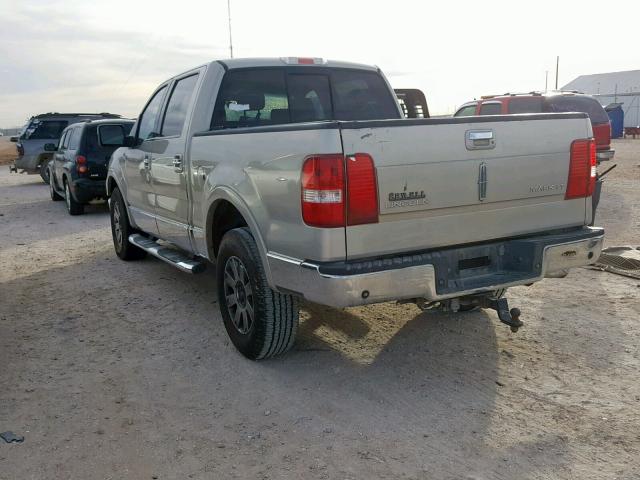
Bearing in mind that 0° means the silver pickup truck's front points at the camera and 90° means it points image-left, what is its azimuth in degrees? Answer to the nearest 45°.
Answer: approximately 135°

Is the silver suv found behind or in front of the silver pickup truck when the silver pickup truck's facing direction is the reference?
in front

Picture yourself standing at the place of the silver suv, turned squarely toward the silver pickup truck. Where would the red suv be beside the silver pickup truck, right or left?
left

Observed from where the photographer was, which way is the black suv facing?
facing away from the viewer and to the left of the viewer

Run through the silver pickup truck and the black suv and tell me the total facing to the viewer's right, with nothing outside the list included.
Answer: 0
